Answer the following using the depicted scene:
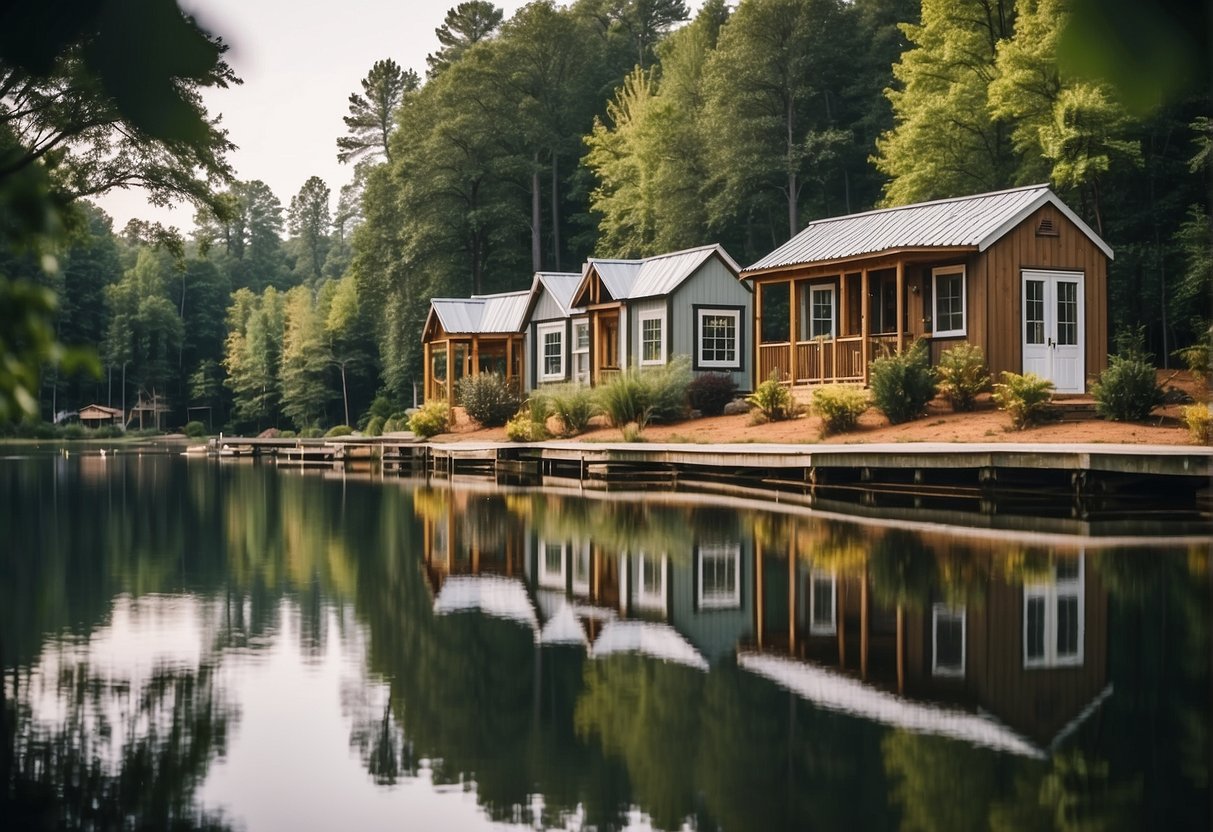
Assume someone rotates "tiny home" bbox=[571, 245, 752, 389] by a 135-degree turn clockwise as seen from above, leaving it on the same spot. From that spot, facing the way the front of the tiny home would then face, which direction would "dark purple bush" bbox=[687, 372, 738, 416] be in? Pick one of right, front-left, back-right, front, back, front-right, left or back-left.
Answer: back

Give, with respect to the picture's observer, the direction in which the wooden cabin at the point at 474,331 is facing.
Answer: facing the viewer and to the left of the viewer

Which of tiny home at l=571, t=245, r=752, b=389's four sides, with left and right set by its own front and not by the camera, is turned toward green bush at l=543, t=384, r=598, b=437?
front

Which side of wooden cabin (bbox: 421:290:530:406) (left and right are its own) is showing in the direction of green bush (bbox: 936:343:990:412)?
left

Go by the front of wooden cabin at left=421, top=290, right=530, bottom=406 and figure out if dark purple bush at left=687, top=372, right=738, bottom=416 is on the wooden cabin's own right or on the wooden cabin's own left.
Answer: on the wooden cabin's own left
